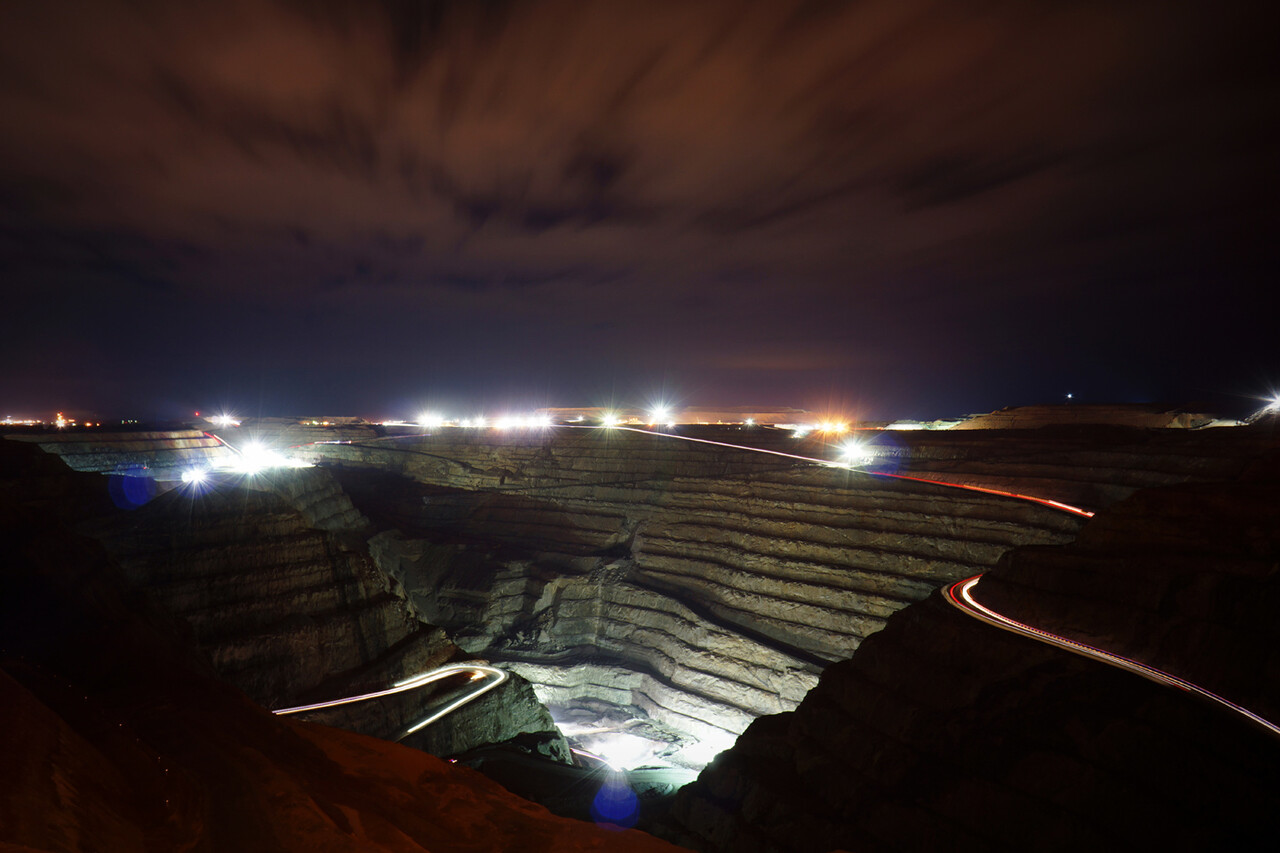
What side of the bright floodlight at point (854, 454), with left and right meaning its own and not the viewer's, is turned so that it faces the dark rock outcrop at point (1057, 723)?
front

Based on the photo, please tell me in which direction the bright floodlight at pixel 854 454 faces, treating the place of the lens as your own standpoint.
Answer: facing the viewer

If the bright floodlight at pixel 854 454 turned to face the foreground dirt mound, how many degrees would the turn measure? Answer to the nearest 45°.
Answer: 0° — it already faces it

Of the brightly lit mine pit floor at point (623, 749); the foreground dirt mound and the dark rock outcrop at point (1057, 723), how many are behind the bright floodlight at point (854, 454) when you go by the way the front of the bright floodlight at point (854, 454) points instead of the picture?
0

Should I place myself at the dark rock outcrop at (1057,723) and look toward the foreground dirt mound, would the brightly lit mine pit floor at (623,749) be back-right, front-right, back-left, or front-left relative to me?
front-right

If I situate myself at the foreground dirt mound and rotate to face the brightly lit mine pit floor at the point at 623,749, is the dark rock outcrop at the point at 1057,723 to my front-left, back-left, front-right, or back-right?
front-right
